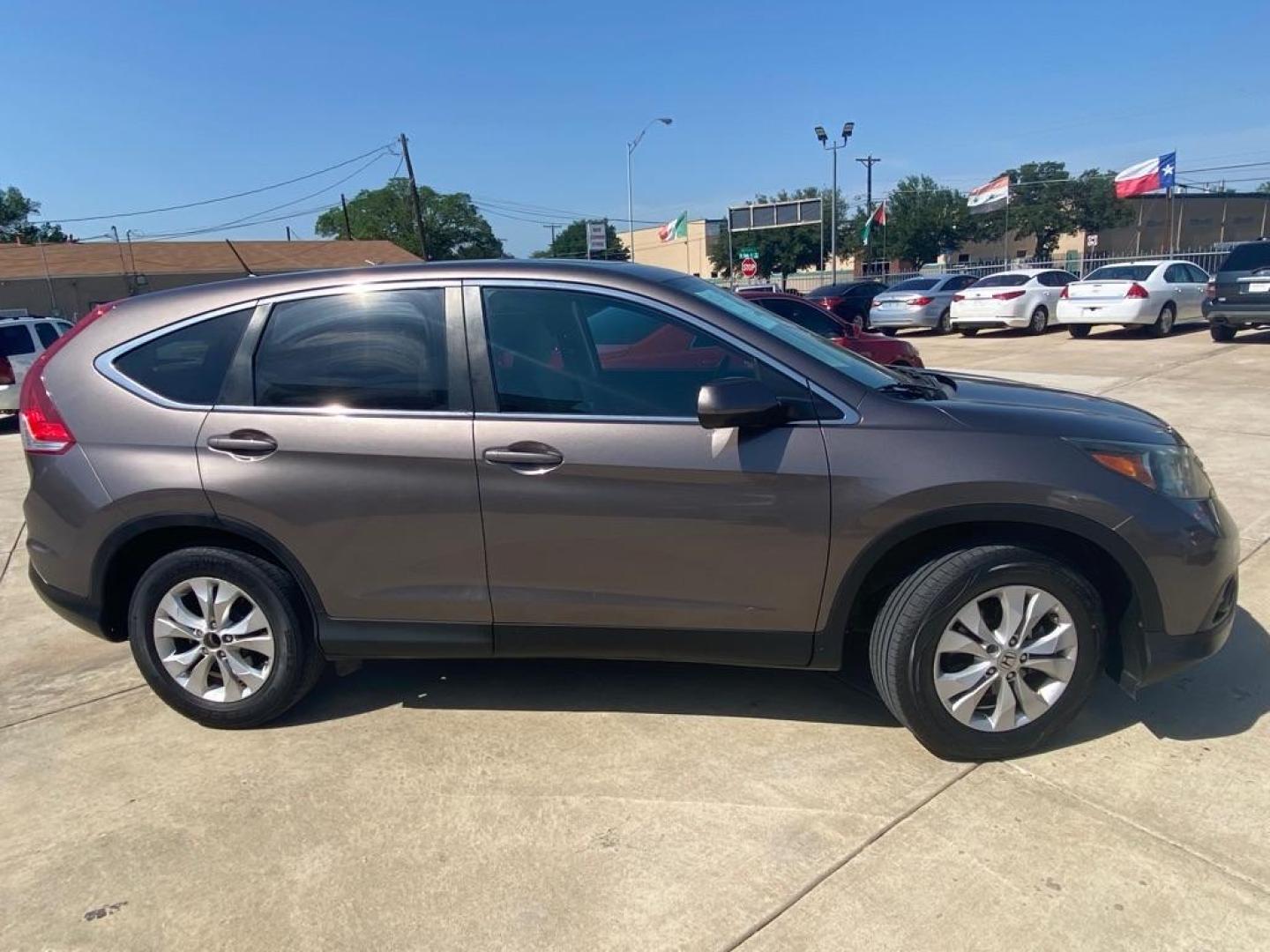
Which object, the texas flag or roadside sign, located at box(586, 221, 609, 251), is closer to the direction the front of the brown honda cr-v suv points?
the texas flag

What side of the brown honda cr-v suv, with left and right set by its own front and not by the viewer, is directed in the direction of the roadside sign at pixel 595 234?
left

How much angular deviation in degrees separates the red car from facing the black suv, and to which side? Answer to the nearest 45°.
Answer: approximately 45° to its left

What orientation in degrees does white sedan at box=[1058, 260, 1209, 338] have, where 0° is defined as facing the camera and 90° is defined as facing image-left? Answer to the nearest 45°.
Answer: approximately 225°

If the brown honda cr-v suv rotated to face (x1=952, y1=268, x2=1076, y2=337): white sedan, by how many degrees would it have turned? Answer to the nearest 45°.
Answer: approximately 45° to its left

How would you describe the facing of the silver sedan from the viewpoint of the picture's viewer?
facing away from the viewer and to the right of the viewer

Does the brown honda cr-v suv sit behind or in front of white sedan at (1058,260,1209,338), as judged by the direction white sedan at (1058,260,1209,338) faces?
behind

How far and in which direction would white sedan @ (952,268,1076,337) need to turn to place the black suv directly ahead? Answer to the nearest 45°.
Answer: approximately 90° to its right

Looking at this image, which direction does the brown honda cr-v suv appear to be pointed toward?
to the viewer's right

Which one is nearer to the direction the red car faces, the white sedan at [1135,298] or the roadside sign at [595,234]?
the white sedan

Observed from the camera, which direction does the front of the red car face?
facing to the right of the viewer

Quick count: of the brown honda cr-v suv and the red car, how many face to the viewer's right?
2

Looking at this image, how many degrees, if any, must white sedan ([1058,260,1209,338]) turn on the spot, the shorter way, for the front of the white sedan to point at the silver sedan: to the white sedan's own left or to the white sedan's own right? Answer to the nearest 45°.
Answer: approximately 135° to the white sedan's own left

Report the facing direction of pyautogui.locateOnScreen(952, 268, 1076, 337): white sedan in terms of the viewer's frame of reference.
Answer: facing away from the viewer and to the right of the viewer

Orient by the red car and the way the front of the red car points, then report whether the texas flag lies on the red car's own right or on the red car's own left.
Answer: on the red car's own left

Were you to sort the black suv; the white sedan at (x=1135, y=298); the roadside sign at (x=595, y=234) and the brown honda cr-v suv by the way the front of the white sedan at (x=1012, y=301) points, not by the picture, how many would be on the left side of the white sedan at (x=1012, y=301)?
1
